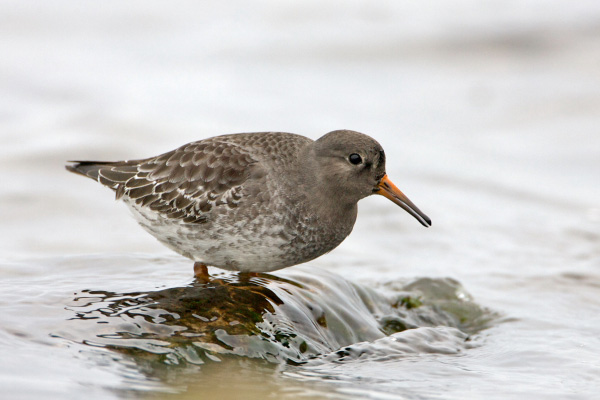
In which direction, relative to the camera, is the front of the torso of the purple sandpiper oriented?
to the viewer's right
